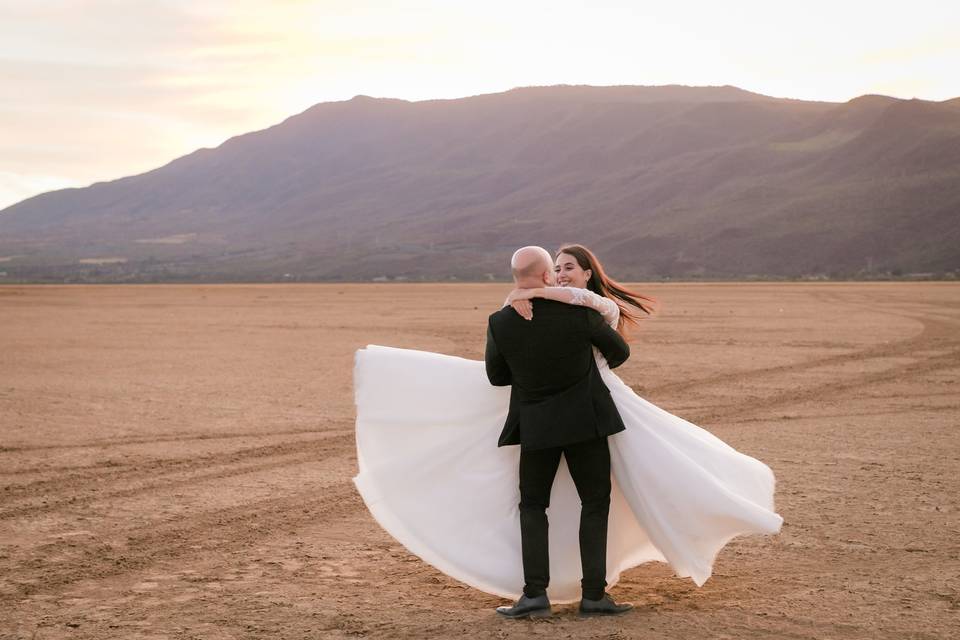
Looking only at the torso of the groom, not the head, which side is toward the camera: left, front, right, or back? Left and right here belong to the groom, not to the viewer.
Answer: back

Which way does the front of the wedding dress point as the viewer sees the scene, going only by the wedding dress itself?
toward the camera
